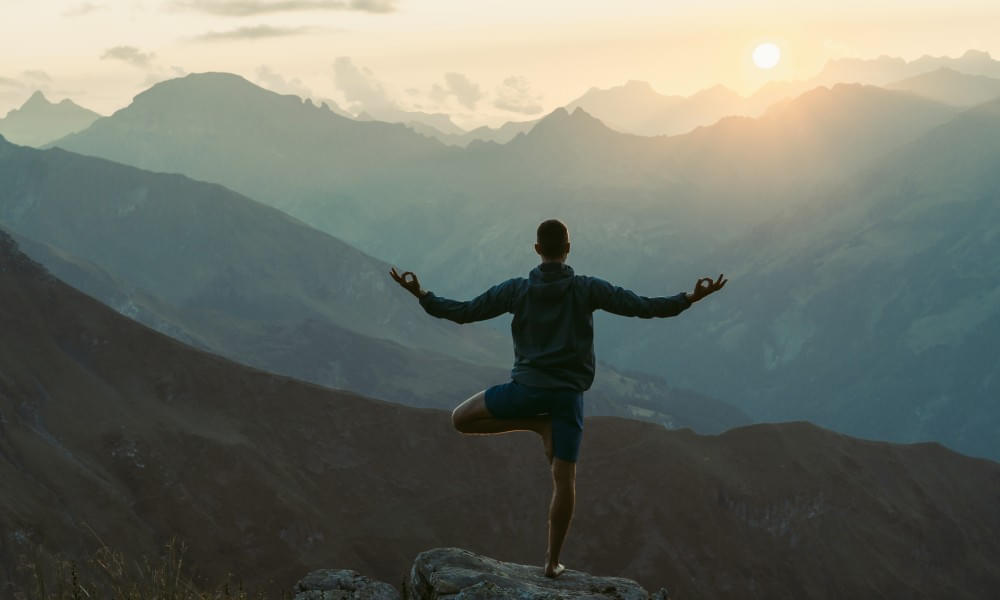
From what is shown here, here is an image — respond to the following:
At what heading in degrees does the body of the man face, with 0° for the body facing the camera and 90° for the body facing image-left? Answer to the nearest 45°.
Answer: approximately 180°

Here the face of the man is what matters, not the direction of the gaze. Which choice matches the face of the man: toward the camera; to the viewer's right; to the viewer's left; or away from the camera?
away from the camera
